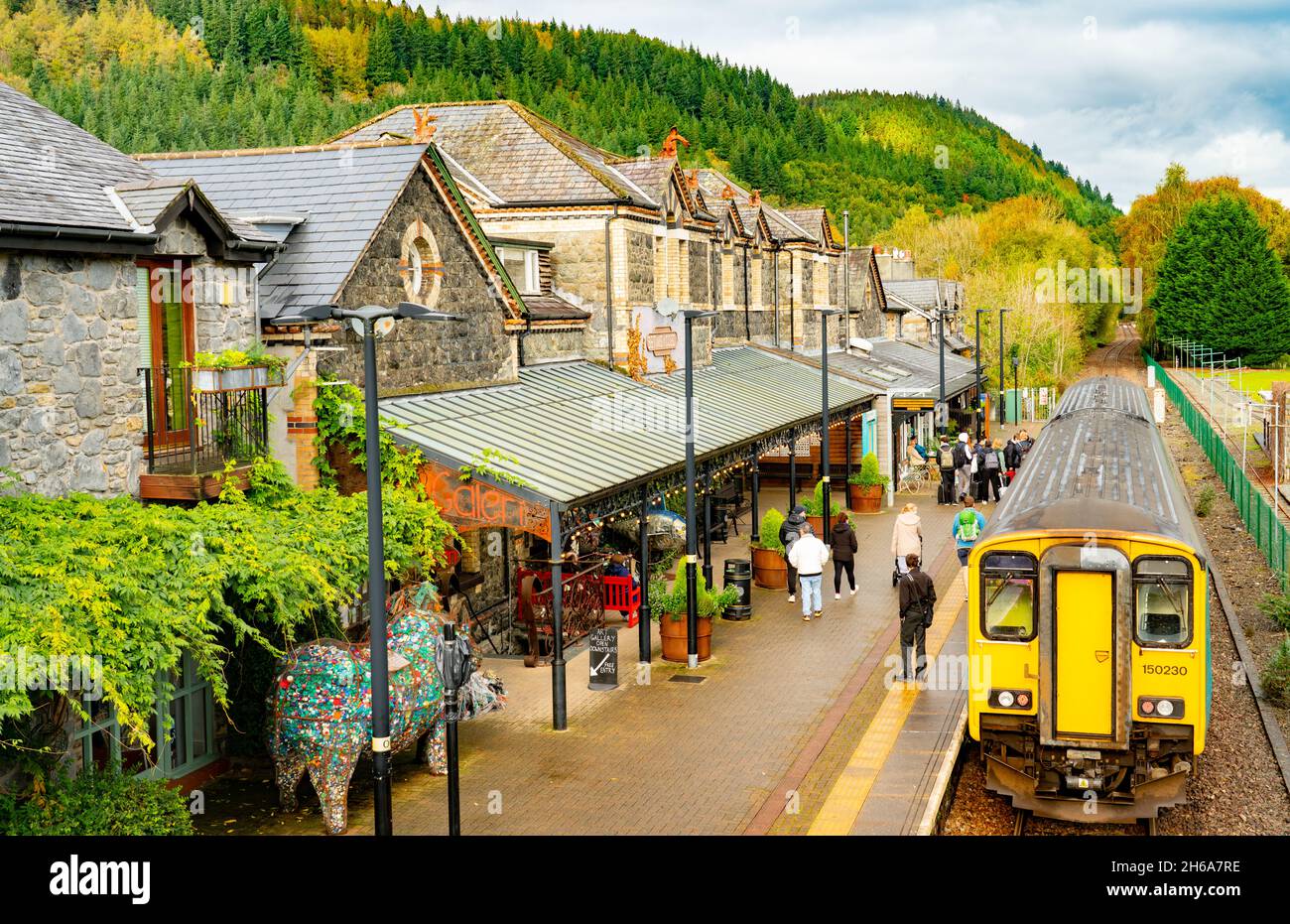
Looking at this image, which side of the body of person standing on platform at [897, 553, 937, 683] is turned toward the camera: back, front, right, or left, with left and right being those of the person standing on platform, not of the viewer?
back

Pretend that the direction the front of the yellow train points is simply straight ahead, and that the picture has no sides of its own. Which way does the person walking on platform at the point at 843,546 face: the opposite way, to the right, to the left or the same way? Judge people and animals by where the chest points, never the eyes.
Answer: the opposite way

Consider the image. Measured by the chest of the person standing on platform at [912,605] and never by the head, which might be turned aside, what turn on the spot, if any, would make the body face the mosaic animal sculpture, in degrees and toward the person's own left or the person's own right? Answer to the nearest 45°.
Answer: approximately 135° to the person's own left

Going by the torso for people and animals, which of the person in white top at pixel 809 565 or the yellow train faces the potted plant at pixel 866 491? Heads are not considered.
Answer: the person in white top

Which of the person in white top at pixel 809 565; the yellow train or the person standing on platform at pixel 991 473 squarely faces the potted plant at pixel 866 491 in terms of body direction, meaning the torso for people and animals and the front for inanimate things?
the person in white top

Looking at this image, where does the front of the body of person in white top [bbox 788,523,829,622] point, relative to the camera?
away from the camera

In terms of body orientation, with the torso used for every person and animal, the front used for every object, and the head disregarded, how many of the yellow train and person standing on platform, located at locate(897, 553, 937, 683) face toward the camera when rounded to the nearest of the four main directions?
1

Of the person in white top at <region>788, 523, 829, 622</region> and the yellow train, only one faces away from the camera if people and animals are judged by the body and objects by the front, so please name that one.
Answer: the person in white top

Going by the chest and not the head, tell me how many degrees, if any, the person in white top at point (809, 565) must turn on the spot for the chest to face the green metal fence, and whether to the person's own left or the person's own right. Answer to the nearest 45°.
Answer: approximately 45° to the person's own right
